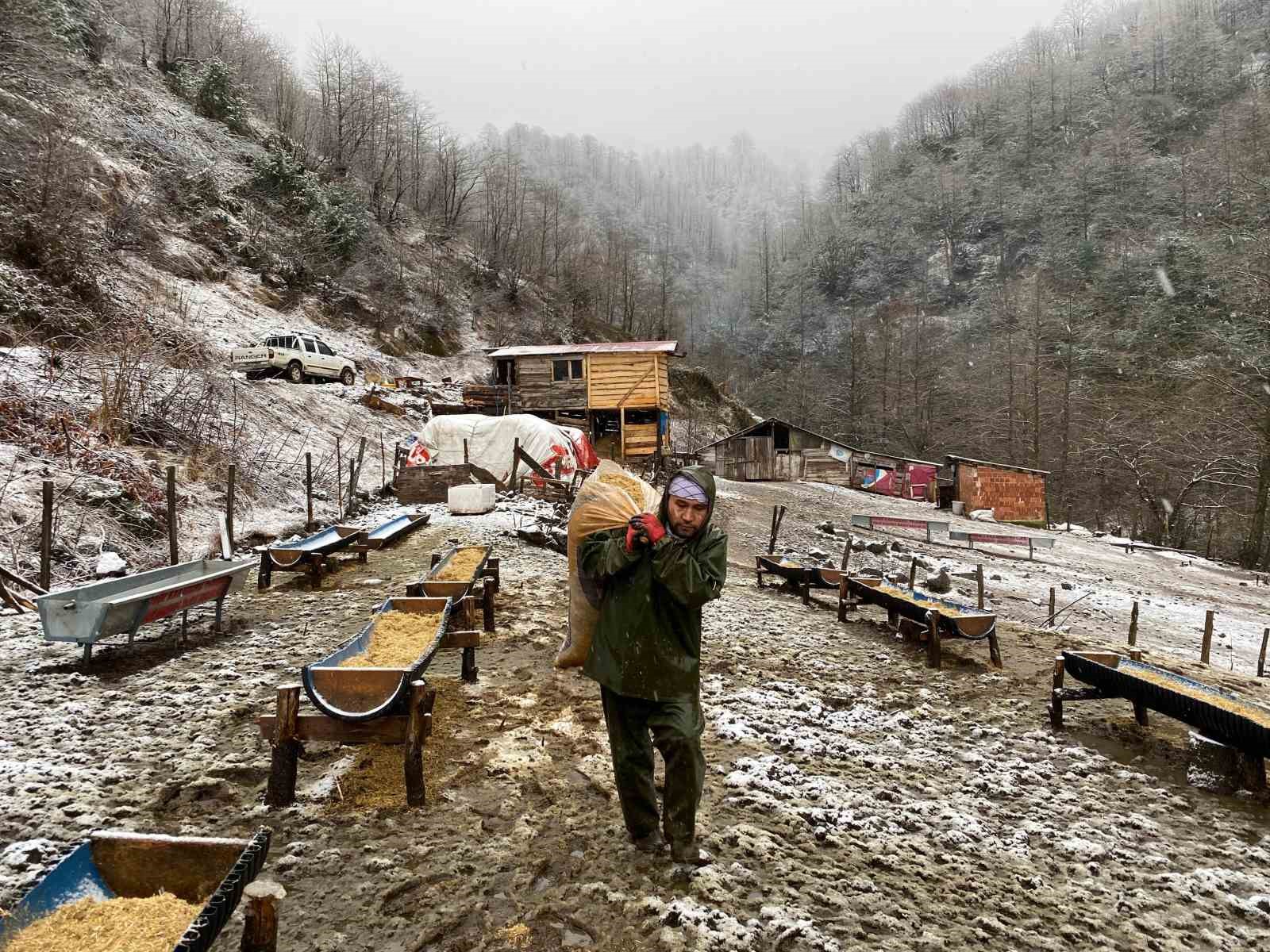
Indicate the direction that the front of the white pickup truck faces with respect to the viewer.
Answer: facing away from the viewer and to the right of the viewer

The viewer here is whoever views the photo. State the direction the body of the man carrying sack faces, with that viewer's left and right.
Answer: facing the viewer and to the right of the viewer

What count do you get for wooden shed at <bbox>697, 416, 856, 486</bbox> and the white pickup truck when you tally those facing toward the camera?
1

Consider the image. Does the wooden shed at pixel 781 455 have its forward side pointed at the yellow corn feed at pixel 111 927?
yes

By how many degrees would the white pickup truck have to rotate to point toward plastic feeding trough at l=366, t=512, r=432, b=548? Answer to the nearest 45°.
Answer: approximately 135° to its right

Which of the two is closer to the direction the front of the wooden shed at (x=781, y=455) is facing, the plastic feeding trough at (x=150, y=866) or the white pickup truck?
the plastic feeding trough

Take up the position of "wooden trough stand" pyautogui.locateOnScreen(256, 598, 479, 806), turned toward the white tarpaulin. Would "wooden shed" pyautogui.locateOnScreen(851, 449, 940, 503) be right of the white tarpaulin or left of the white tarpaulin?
right
